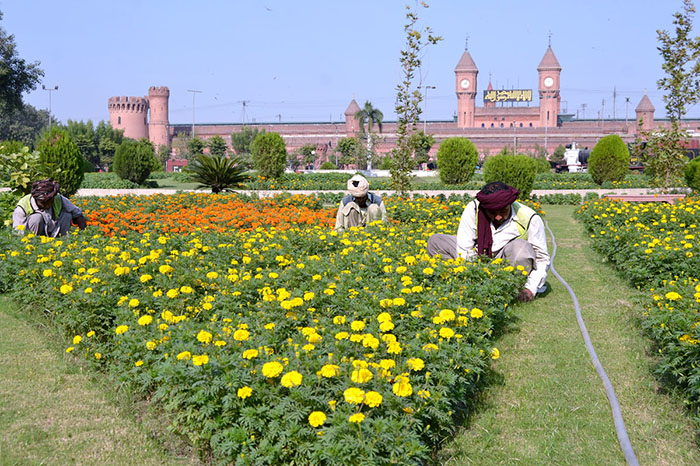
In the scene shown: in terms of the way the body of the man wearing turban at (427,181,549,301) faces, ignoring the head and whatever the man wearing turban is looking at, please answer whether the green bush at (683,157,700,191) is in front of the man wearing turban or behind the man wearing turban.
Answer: behind

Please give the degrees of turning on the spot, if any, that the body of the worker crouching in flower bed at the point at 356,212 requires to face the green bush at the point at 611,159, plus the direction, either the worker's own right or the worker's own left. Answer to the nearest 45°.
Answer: approximately 135° to the worker's own left

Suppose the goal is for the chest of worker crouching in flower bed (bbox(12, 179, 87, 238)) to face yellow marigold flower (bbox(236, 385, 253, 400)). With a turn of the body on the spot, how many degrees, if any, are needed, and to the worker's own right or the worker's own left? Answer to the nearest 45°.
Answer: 0° — they already face it

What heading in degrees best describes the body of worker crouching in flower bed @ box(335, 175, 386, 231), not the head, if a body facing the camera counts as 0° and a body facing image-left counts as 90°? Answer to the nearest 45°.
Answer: approximately 0°

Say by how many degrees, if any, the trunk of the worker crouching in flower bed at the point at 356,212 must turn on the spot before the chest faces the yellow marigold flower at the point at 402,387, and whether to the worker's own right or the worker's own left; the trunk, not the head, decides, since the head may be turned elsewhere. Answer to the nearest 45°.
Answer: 0° — they already face it

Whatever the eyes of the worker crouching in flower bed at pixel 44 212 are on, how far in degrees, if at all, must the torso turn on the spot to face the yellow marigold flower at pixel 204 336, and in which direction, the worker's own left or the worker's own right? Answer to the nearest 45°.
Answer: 0° — they already face it

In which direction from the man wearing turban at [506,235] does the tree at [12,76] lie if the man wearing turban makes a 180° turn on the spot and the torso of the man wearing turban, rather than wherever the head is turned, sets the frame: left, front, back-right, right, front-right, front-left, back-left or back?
front-left

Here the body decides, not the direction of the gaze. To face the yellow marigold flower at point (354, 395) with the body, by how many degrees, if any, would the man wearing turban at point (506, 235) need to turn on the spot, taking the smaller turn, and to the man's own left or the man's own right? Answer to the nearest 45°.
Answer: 0° — they already face it
